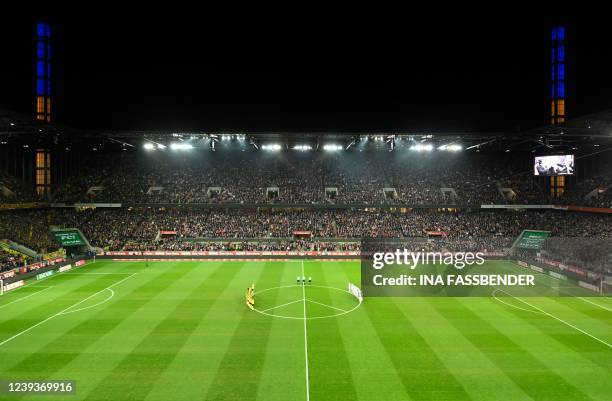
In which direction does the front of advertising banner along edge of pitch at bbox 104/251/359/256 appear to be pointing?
toward the camera

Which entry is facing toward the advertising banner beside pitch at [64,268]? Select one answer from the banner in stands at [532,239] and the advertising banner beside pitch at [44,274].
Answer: the banner in stands at [532,239]

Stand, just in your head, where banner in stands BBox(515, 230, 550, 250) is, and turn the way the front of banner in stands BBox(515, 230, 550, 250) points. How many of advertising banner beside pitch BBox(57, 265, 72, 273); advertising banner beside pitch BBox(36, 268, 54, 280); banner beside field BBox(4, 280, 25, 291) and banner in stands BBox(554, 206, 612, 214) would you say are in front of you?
3

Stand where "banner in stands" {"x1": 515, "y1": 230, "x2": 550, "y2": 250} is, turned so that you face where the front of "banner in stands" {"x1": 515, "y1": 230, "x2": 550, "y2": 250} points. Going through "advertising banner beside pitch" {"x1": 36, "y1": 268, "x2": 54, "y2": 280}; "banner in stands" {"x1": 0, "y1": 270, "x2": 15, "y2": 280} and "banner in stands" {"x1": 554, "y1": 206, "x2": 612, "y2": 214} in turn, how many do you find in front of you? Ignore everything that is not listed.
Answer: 2

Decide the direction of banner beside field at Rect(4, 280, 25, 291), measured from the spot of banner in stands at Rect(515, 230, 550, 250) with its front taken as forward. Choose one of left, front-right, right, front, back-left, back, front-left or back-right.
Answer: front

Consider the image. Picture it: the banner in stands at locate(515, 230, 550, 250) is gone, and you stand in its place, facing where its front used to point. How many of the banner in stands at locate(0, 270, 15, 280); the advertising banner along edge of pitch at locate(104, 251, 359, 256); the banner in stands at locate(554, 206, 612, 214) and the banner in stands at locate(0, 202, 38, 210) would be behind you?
1

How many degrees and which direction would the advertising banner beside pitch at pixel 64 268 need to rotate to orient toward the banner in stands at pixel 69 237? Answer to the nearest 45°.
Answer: approximately 135° to its left

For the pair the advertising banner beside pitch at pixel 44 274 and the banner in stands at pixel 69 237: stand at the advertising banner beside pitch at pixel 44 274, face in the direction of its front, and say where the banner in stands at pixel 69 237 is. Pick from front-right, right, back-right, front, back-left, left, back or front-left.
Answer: back-left

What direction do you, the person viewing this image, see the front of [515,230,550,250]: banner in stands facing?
facing the viewer and to the left of the viewer

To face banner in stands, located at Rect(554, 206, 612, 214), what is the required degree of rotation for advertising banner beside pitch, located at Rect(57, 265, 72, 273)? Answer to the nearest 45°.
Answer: approximately 45° to its left

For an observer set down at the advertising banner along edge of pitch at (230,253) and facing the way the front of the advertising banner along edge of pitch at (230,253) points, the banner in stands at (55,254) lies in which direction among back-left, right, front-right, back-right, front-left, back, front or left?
right

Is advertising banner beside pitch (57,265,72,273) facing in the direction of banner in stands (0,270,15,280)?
no

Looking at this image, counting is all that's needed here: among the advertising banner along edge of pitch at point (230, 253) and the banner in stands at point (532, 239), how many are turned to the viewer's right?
0

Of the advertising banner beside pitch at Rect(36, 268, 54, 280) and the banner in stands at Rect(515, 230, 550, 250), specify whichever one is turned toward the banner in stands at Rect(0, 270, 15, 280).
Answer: the banner in stands at Rect(515, 230, 550, 250)
